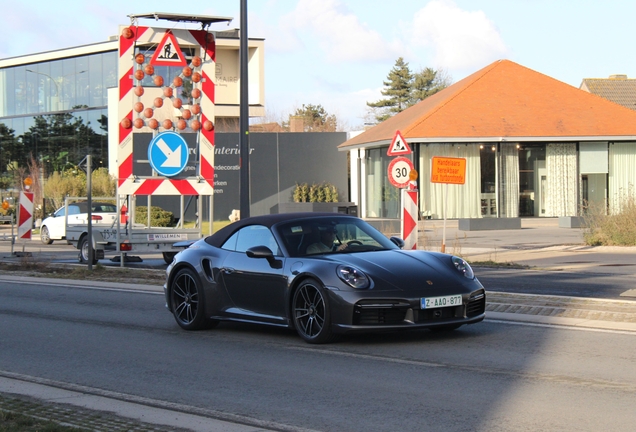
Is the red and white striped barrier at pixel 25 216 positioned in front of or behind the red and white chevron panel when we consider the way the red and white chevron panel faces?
behind

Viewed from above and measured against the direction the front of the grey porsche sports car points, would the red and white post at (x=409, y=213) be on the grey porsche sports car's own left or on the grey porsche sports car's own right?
on the grey porsche sports car's own left

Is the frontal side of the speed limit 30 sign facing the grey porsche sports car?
yes

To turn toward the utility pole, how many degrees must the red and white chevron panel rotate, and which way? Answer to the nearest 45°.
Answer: approximately 90° to its left

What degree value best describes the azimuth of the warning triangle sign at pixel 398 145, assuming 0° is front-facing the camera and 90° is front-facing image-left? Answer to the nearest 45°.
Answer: approximately 0°

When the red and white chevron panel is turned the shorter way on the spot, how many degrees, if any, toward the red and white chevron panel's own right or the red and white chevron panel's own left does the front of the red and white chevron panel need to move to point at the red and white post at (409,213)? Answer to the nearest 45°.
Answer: approximately 45° to the red and white chevron panel's own left

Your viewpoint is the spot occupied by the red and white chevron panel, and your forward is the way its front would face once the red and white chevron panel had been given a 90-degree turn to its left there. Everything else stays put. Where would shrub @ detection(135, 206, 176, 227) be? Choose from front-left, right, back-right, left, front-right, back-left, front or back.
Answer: left

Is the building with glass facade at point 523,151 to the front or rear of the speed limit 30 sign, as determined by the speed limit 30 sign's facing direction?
to the rear

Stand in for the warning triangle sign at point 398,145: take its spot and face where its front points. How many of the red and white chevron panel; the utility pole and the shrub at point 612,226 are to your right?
2
